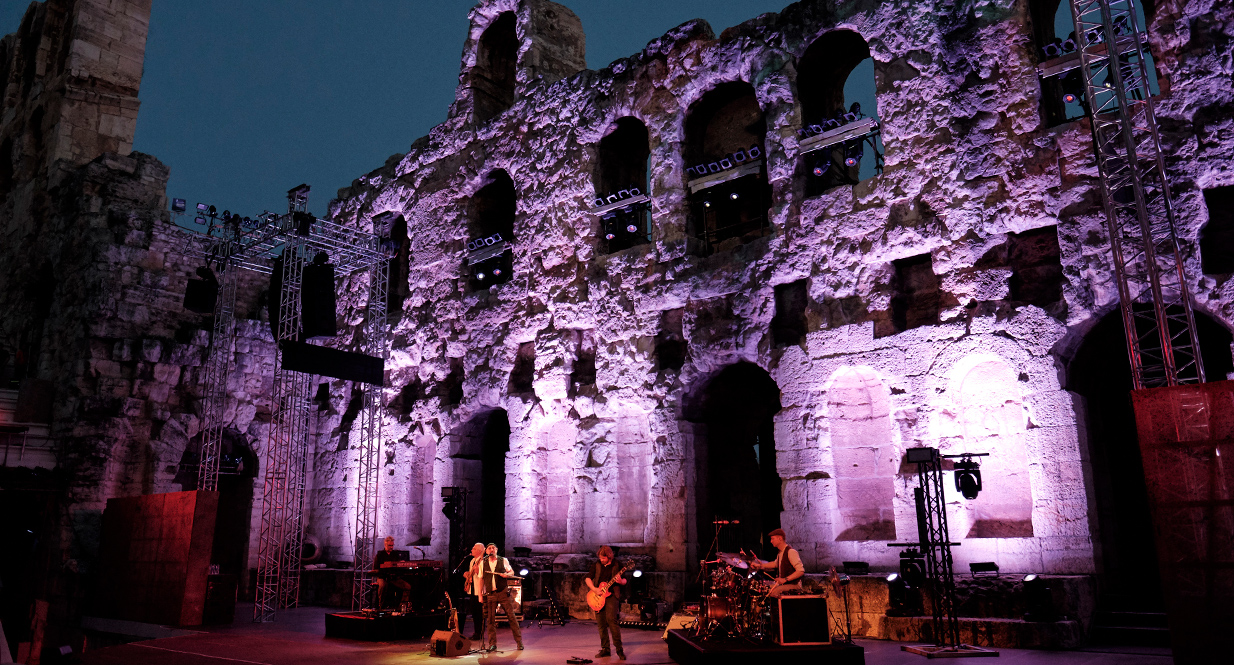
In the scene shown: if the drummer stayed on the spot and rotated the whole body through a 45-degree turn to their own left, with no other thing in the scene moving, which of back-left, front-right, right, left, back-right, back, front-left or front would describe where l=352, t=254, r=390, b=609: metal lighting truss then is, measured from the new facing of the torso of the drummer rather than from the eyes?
front-right

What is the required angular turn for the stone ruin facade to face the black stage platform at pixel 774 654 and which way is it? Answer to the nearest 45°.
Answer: approximately 45° to its left

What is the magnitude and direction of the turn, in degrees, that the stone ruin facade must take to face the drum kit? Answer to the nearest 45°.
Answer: approximately 45° to its left

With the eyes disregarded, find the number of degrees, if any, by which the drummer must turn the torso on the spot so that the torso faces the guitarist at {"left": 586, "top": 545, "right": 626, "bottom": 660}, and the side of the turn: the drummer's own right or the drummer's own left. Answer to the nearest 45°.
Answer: approximately 45° to the drummer's own right

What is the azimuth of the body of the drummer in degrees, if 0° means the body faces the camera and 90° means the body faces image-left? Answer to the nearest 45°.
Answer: approximately 45°

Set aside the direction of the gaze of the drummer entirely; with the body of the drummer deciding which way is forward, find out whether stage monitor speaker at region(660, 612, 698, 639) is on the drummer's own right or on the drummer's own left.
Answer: on the drummer's own right

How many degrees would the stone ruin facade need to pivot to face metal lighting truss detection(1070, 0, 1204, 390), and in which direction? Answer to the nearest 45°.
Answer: approximately 90° to its left

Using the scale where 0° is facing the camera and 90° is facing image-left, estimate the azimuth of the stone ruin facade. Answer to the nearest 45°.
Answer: approximately 45°

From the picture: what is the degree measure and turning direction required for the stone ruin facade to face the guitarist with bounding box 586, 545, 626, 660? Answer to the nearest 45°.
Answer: approximately 45° to its left
